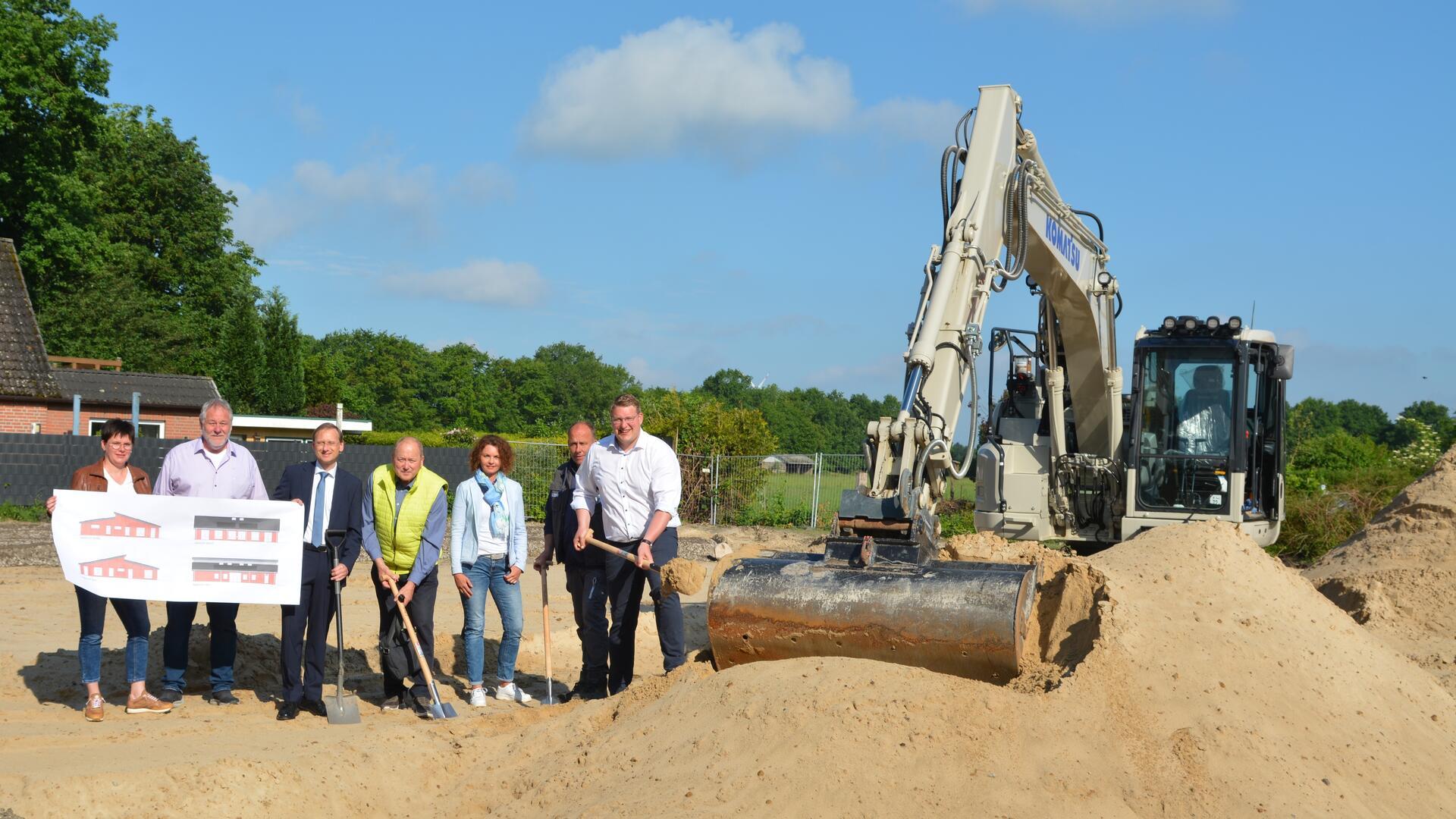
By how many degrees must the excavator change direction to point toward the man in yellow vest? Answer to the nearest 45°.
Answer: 0° — it already faces them

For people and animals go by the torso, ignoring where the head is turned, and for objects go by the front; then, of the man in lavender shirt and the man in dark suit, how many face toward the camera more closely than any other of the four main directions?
2

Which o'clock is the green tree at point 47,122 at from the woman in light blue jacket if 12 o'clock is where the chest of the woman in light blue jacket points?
The green tree is roughly at 5 o'clock from the woman in light blue jacket.

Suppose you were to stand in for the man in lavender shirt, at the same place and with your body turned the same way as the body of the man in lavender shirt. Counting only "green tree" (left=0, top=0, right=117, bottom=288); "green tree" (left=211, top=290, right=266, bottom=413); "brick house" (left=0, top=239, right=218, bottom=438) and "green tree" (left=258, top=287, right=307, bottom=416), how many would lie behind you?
4

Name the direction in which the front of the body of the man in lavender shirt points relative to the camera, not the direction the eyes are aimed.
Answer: toward the camera

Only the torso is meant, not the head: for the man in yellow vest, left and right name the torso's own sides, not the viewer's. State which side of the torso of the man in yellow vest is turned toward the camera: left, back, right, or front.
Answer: front

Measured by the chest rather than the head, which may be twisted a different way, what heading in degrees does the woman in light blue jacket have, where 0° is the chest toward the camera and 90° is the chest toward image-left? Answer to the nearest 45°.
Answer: approximately 0°

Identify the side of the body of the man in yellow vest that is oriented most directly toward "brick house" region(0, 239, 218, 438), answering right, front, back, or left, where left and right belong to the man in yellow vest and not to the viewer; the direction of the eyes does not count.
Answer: back
